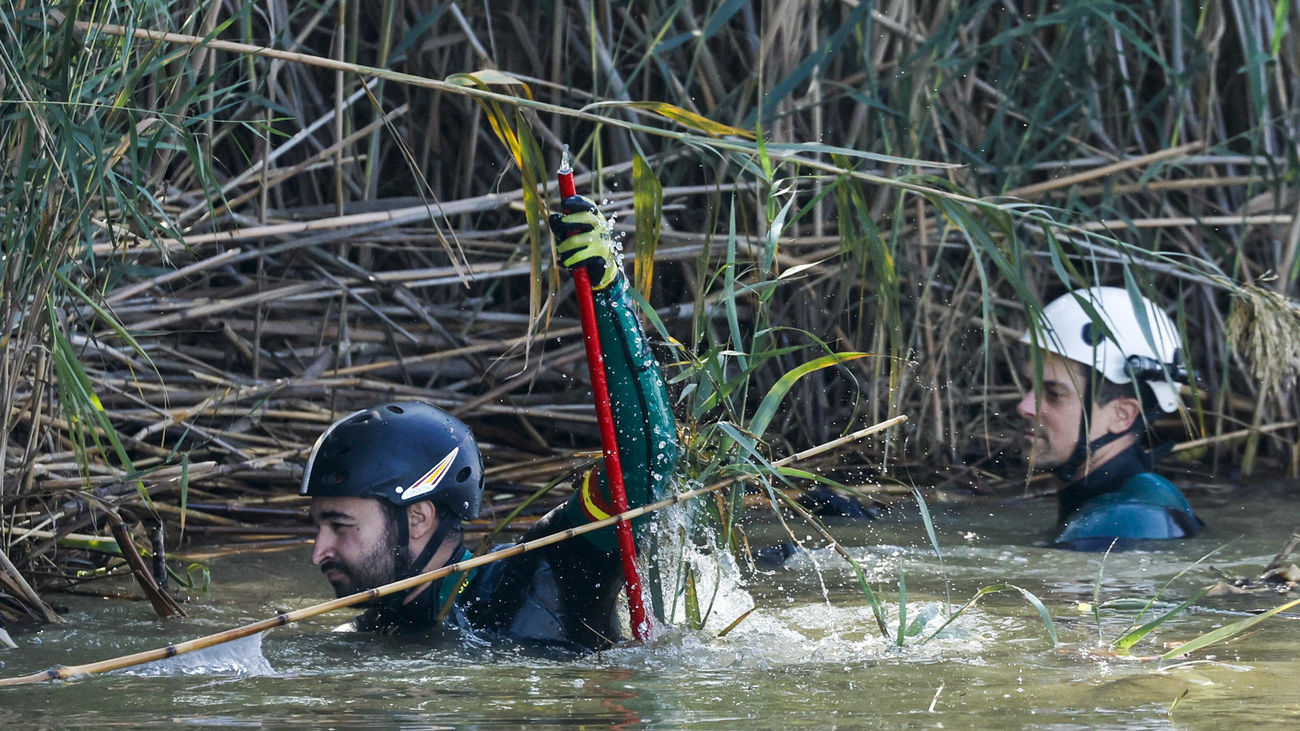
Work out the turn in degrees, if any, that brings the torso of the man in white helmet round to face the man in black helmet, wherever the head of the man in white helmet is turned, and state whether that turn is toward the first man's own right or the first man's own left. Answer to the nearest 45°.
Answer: approximately 45° to the first man's own left

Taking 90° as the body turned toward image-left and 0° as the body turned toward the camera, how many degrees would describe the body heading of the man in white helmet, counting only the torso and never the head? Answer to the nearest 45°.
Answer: approximately 90°

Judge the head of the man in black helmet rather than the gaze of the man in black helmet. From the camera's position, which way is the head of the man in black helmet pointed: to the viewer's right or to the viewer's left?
to the viewer's left

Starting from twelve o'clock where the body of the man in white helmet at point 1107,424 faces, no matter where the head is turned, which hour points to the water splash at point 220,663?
The water splash is roughly at 10 o'clock from the man in white helmet.

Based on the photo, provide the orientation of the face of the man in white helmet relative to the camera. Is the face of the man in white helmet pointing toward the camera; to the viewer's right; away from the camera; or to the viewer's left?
to the viewer's left
